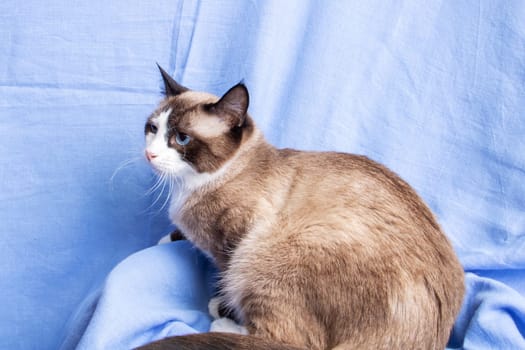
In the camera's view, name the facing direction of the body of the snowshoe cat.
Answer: to the viewer's left
